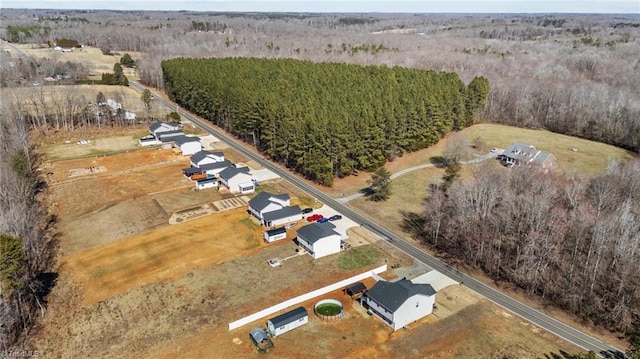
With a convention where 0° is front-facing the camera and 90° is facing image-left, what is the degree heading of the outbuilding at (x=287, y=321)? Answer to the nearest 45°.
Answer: approximately 315°

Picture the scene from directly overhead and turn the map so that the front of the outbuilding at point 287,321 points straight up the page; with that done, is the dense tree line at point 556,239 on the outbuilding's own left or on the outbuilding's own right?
on the outbuilding's own left

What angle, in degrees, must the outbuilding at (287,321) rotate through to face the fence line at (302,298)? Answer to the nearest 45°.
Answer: approximately 135° to its left

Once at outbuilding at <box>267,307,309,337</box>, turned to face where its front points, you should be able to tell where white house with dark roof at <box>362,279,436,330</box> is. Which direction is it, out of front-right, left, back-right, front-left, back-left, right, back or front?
front-left

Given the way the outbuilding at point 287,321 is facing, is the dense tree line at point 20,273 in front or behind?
behind

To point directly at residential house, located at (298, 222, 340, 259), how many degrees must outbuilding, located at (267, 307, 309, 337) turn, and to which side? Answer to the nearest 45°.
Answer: approximately 135° to its left
